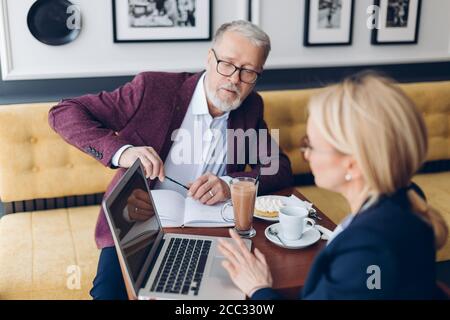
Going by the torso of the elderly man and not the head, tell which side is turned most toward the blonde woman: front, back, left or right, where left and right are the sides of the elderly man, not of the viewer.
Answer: front

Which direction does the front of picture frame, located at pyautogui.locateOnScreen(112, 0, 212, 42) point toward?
toward the camera

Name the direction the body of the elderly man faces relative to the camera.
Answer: toward the camera

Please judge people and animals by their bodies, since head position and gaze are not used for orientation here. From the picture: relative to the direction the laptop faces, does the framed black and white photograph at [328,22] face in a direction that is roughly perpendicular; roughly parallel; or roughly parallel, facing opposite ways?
roughly perpendicular

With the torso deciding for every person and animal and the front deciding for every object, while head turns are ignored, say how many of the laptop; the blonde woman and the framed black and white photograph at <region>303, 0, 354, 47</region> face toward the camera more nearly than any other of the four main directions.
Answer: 1

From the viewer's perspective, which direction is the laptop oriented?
to the viewer's right

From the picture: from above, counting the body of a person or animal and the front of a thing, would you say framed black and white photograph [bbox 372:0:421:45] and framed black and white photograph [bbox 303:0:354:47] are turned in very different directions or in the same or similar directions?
same or similar directions

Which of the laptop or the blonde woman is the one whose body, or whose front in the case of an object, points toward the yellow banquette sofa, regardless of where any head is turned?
the blonde woman

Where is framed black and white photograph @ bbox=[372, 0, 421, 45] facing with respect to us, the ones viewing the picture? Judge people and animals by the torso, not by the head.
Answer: facing the viewer

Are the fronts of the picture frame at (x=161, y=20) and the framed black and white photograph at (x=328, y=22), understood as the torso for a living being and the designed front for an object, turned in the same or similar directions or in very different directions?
same or similar directions

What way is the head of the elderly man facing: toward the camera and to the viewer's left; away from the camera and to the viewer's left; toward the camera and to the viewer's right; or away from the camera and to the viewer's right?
toward the camera and to the viewer's right

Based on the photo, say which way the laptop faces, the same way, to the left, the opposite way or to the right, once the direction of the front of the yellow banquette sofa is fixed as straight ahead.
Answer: to the left

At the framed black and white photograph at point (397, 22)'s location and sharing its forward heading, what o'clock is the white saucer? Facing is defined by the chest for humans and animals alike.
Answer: The white saucer is roughly at 12 o'clock from the framed black and white photograph.

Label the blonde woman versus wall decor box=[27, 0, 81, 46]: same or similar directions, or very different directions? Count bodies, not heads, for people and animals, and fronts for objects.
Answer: very different directions
